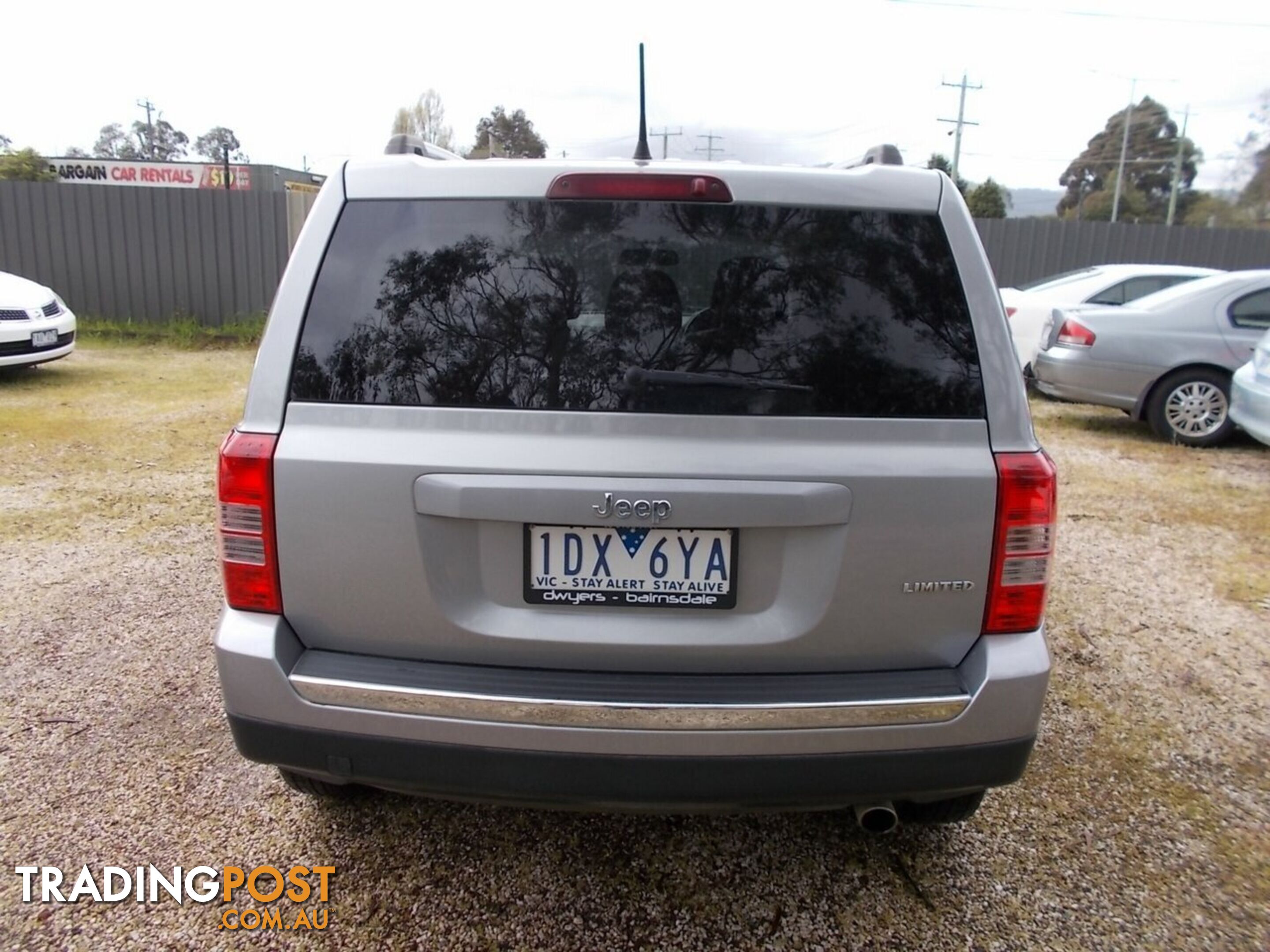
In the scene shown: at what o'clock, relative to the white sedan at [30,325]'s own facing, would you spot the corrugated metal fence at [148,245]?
The corrugated metal fence is roughly at 8 o'clock from the white sedan.

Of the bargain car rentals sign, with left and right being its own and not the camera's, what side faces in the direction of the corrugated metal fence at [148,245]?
front

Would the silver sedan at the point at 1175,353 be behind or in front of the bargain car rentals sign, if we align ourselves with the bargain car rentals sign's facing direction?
in front

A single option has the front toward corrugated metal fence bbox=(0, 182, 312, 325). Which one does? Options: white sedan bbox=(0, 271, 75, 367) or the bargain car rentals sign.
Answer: the bargain car rentals sign

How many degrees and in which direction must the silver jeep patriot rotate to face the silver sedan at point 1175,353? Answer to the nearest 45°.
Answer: approximately 45° to its right

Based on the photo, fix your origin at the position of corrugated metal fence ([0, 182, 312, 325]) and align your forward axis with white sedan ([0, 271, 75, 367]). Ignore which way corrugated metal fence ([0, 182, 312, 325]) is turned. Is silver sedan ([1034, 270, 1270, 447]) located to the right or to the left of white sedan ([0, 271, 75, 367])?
left

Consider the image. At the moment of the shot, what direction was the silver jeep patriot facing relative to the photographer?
facing away from the viewer

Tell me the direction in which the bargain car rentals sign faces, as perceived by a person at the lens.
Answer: facing the viewer

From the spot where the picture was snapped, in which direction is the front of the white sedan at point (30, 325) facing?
facing the viewer and to the right of the viewer

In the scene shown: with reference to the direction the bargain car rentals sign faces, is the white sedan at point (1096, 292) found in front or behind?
in front

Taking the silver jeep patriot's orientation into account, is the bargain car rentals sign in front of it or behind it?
in front

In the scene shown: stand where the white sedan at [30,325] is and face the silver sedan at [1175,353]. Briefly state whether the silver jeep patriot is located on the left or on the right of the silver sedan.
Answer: right

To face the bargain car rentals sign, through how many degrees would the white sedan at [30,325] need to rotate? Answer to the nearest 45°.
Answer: approximately 135° to its left

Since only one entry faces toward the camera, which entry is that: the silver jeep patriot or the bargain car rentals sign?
the bargain car rentals sign

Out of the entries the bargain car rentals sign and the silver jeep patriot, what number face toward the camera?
1

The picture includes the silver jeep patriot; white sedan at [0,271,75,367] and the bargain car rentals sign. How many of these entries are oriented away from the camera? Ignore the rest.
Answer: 1

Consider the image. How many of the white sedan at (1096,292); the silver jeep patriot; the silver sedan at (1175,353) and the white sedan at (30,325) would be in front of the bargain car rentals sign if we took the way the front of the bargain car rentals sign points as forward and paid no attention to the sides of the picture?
4
